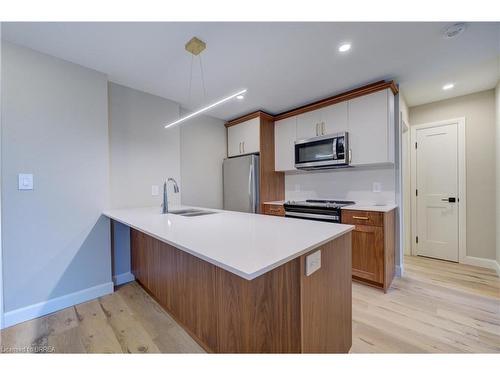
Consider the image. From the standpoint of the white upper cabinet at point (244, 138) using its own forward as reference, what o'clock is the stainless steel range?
The stainless steel range is roughly at 9 o'clock from the white upper cabinet.

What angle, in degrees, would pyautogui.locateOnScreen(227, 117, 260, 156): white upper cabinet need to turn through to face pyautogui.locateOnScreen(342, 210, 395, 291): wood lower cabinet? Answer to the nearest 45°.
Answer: approximately 90° to its left

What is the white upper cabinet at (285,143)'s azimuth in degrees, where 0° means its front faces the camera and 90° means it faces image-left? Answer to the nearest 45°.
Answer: approximately 45°

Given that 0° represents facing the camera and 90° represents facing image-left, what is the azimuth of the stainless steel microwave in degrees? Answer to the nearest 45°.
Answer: approximately 45°

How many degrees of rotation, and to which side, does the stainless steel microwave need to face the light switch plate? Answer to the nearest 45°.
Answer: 0° — it already faces it
